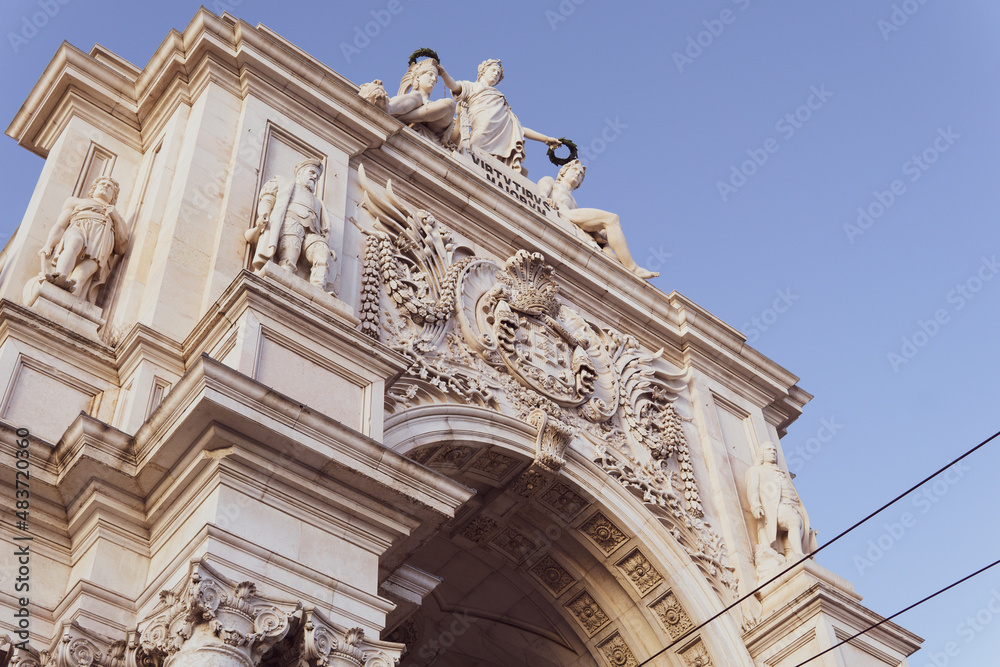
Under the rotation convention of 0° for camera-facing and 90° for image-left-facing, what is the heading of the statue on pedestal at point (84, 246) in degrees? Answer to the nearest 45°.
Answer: approximately 0°

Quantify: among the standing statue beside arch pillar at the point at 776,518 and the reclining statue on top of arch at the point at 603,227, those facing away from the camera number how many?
0

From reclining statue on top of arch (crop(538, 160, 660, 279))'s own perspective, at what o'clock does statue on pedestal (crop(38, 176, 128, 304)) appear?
statue on pedestal (crop(38, 176, 128, 304)) is roughly at 3 o'clock from reclining statue on top of arch (crop(538, 160, 660, 279)).
